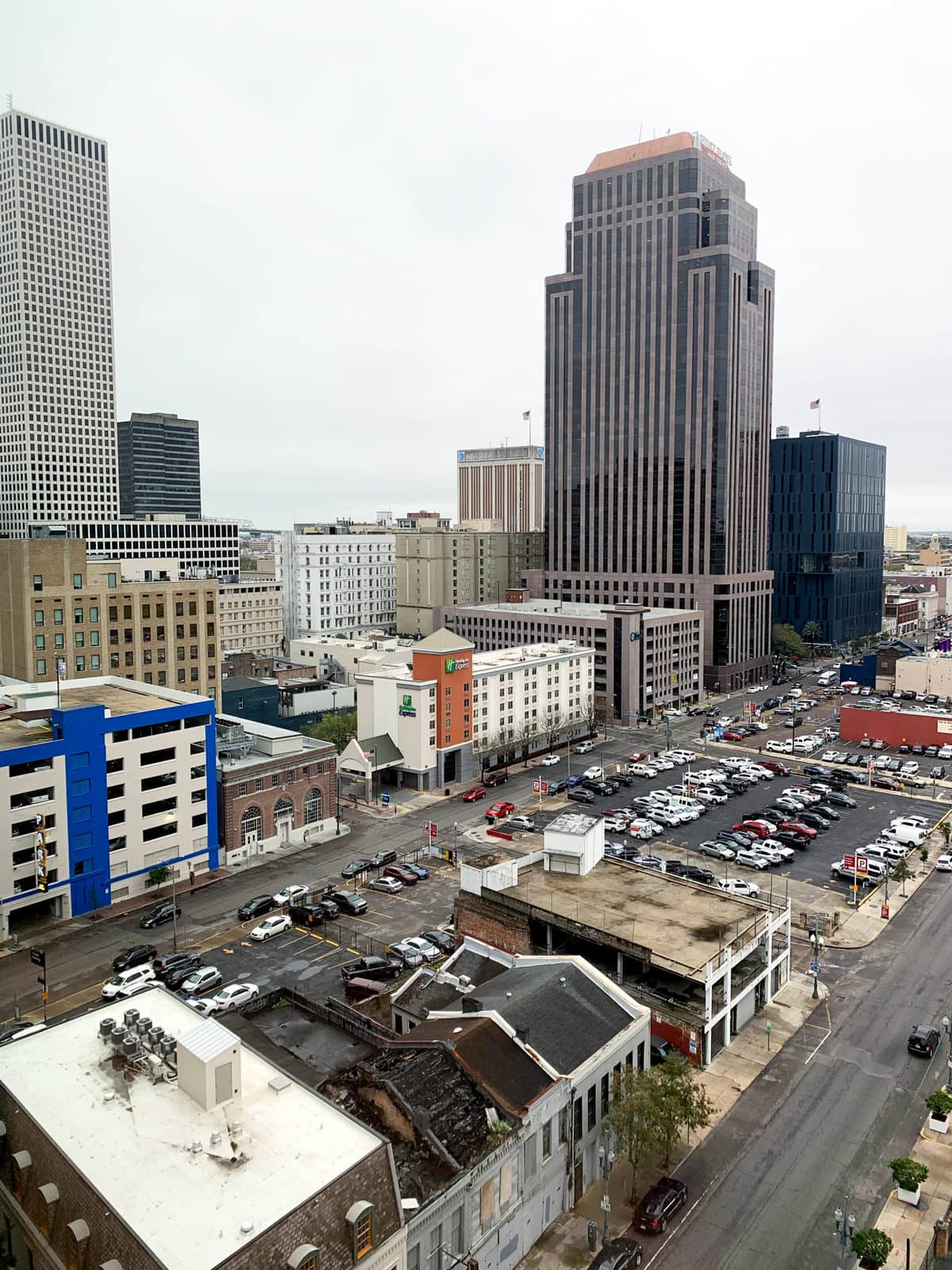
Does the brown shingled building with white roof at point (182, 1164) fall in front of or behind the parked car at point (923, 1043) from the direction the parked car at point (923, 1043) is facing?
behind

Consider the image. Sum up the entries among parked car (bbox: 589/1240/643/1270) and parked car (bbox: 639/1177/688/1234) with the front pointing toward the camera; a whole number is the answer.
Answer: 0

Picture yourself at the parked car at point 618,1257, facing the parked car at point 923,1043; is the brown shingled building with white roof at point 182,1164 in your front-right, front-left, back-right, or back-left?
back-left

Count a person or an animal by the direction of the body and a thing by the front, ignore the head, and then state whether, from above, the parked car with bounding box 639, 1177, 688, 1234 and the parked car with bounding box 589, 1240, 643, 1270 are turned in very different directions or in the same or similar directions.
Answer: same or similar directions

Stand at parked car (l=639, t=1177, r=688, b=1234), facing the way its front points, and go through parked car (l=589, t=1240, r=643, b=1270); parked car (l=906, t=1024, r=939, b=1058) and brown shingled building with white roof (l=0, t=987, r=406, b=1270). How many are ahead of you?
1

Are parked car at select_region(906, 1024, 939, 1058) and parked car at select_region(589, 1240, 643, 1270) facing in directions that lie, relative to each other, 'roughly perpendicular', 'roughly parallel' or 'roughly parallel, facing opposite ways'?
roughly parallel

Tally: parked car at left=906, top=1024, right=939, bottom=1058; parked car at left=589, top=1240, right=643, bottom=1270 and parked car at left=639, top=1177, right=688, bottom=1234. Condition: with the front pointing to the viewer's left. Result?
0

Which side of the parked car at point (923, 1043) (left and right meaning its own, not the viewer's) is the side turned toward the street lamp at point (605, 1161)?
back

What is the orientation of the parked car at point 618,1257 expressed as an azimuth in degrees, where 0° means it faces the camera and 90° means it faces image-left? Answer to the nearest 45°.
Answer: approximately 225°

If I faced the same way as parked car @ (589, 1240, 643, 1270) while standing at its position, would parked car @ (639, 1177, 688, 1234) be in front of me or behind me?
in front

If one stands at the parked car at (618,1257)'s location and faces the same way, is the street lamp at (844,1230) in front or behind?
in front
